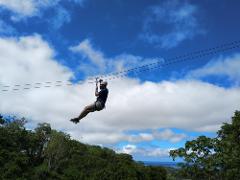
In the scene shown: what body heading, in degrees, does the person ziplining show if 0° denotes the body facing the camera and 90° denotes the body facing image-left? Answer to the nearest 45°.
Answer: approximately 90°
